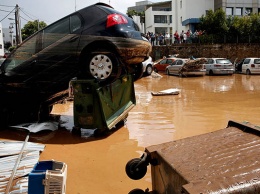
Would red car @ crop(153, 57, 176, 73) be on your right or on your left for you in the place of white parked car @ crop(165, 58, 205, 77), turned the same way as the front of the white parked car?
on your right
